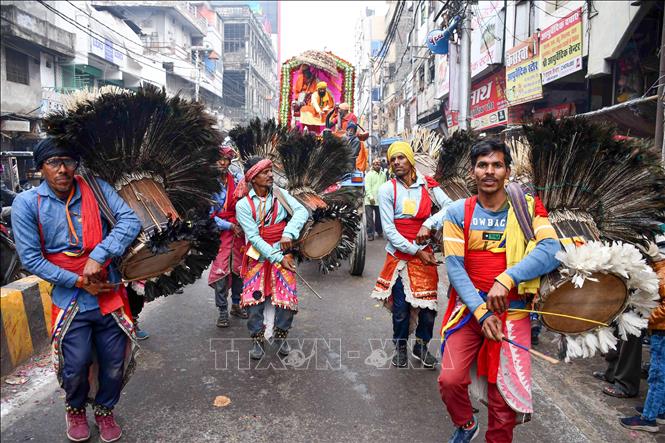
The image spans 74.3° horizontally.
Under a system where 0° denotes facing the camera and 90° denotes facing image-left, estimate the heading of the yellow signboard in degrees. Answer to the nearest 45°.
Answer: approximately 45°

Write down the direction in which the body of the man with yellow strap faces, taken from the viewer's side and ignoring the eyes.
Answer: toward the camera

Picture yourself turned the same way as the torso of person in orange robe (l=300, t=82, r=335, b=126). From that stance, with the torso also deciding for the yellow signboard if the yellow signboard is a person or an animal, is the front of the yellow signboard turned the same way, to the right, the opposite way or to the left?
to the right

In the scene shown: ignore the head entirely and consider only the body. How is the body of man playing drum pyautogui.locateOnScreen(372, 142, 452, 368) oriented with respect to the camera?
toward the camera

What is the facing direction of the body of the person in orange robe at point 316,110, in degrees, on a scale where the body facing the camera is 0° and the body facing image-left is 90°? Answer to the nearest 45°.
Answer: approximately 0°

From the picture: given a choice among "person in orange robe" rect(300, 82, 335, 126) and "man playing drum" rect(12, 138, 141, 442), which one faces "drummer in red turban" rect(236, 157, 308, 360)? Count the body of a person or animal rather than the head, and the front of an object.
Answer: the person in orange robe

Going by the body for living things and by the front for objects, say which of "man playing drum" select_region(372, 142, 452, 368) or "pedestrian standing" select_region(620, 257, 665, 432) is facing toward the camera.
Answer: the man playing drum

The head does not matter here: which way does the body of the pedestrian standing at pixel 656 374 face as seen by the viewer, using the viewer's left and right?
facing to the left of the viewer

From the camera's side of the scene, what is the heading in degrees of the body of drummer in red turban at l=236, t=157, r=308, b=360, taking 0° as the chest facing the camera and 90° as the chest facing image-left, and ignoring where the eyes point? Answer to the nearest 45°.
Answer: approximately 0°

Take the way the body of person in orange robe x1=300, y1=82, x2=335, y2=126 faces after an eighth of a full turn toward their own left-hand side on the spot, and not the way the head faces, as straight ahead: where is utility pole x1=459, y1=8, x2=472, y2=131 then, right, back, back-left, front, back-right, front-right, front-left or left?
front-left

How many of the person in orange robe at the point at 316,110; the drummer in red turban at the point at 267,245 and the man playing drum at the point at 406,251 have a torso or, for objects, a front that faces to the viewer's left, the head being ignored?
0

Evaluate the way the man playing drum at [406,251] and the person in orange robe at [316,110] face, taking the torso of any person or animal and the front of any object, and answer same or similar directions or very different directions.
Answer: same or similar directions
